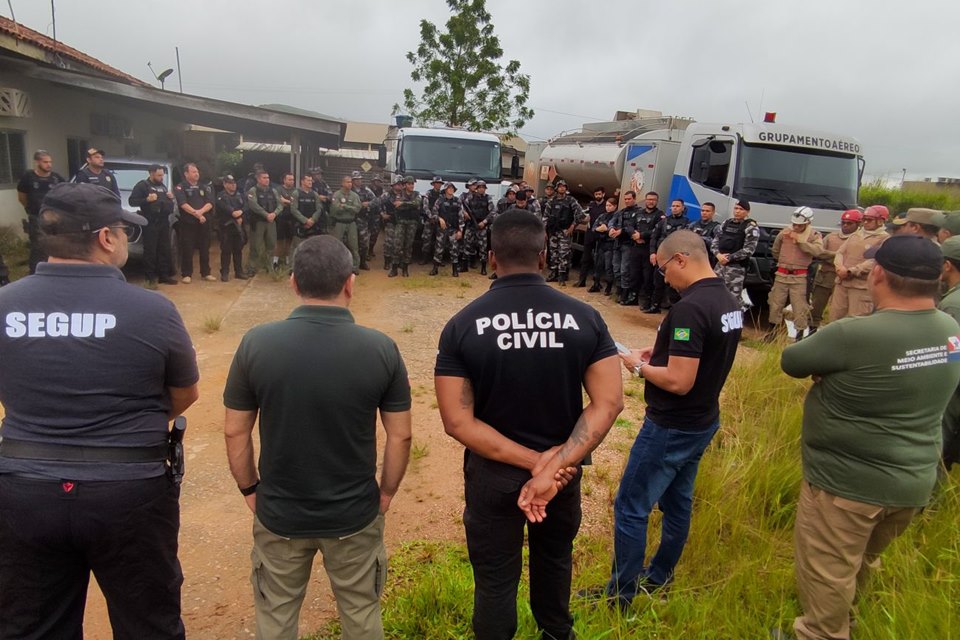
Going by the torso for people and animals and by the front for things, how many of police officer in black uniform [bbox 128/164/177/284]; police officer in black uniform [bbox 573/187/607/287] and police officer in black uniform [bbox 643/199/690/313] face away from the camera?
0

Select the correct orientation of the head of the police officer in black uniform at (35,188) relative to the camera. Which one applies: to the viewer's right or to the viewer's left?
to the viewer's right

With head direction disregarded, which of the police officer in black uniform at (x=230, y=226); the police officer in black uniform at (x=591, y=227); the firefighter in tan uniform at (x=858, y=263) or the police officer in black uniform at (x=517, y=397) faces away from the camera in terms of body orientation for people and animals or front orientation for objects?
the police officer in black uniform at (x=517, y=397)

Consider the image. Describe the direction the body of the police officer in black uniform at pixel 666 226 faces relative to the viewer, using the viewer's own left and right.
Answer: facing the viewer and to the left of the viewer

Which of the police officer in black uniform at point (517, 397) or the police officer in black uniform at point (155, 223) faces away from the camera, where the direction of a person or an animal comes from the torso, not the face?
the police officer in black uniform at point (517, 397)

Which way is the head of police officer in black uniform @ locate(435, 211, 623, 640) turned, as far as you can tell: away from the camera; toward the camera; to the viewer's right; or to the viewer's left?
away from the camera

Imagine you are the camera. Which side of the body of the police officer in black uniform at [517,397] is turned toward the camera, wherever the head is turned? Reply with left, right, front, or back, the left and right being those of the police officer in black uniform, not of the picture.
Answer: back

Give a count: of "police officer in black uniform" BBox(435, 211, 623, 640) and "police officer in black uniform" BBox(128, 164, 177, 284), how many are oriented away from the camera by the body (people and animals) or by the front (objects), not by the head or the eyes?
1

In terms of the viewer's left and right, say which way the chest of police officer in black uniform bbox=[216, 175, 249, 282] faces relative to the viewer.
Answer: facing the viewer and to the right of the viewer

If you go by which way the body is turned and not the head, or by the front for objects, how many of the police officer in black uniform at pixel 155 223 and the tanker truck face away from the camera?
0

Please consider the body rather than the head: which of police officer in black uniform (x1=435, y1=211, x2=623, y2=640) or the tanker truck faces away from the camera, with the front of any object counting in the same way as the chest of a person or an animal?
the police officer in black uniform

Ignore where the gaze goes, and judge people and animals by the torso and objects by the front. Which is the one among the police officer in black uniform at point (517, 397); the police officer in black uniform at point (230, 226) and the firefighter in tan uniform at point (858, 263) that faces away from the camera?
the police officer in black uniform at point (517, 397)

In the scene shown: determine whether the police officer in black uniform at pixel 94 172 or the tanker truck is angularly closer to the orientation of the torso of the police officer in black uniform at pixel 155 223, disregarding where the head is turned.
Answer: the tanker truck

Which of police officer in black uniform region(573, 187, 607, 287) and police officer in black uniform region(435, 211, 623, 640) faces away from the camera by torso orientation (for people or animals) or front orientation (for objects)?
police officer in black uniform region(435, 211, 623, 640)

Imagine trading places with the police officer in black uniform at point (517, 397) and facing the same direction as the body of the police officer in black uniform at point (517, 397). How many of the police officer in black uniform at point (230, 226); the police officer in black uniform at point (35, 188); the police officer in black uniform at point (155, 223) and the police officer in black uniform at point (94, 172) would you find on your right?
0

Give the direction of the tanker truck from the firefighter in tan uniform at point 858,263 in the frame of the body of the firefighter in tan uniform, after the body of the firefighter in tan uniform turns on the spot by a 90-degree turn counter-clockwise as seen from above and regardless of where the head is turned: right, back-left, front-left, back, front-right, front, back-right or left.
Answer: back

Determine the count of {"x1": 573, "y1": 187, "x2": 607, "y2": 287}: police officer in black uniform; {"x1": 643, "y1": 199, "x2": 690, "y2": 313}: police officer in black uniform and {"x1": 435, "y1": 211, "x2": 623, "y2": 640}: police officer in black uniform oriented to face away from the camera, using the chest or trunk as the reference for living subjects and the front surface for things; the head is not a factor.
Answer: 1

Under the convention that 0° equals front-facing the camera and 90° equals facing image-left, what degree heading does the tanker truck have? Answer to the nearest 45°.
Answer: approximately 315°

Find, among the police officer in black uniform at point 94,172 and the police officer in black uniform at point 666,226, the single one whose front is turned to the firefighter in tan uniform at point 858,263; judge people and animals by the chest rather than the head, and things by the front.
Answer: the police officer in black uniform at point 94,172
